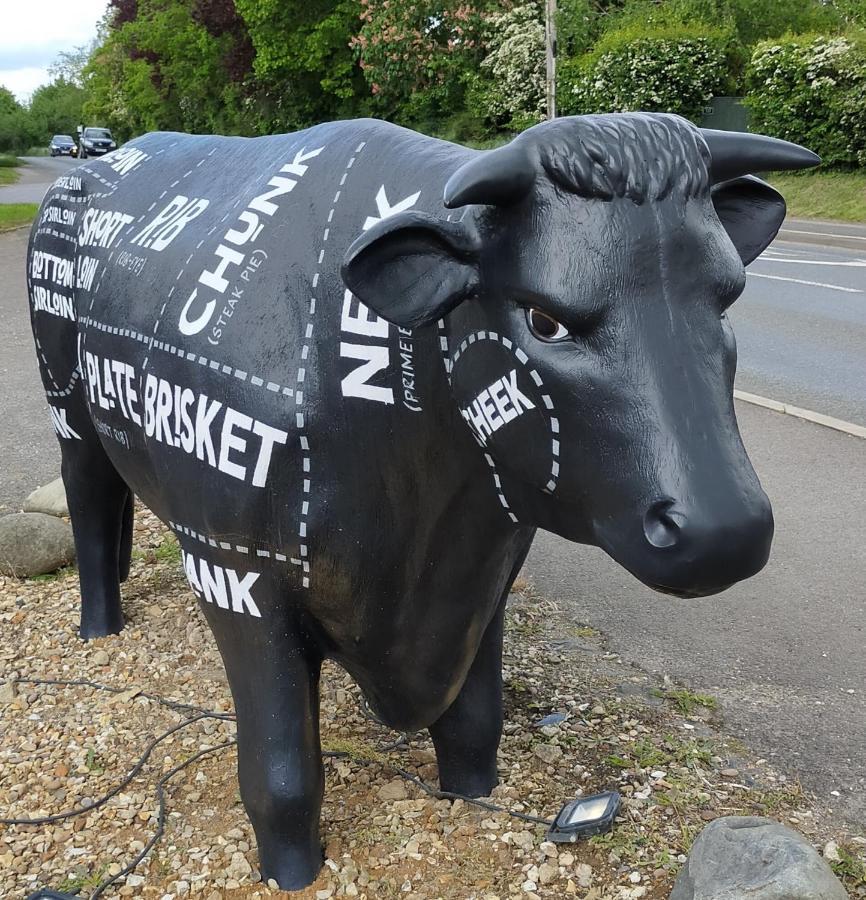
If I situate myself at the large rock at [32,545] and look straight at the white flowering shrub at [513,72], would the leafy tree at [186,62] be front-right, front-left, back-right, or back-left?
front-left

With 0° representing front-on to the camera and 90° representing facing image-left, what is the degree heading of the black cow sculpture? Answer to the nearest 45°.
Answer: approximately 315°

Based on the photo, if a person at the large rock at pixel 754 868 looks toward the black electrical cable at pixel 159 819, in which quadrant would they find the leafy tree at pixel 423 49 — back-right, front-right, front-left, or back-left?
front-right

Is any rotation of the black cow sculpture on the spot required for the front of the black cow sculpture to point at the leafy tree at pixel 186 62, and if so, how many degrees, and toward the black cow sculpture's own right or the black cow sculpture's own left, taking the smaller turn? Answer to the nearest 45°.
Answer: approximately 135° to the black cow sculpture's own left

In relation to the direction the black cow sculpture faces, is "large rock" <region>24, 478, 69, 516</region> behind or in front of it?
behind

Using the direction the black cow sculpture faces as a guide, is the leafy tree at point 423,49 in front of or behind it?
behind

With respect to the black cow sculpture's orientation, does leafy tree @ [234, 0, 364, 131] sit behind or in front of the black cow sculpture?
behind

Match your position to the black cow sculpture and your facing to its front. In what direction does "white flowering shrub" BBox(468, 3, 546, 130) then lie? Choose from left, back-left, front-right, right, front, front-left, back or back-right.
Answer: back-left
